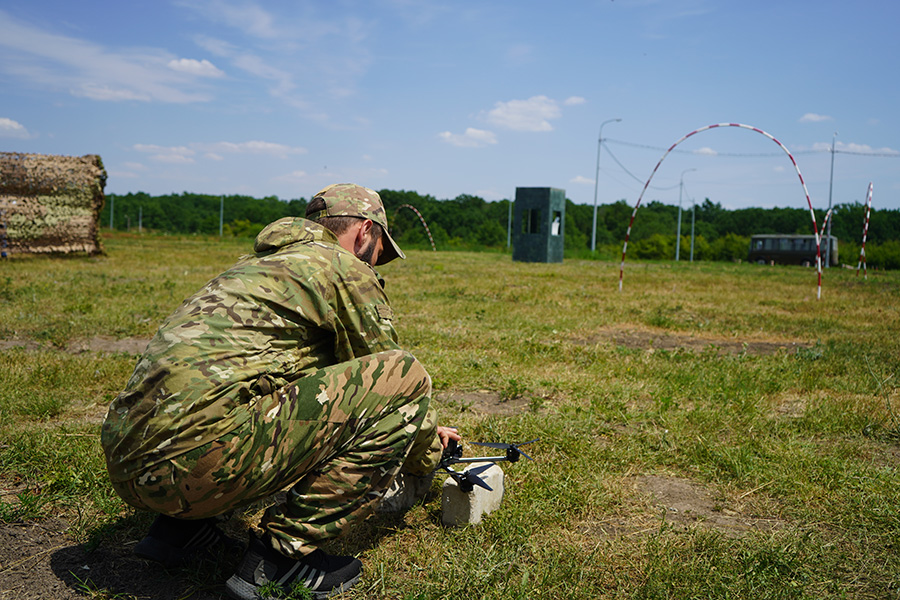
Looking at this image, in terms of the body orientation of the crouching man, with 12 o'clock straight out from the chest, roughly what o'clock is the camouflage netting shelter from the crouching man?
The camouflage netting shelter is roughly at 10 o'clock from the crouching man.

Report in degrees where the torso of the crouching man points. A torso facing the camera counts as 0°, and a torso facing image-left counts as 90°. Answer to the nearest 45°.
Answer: approximately 225°
